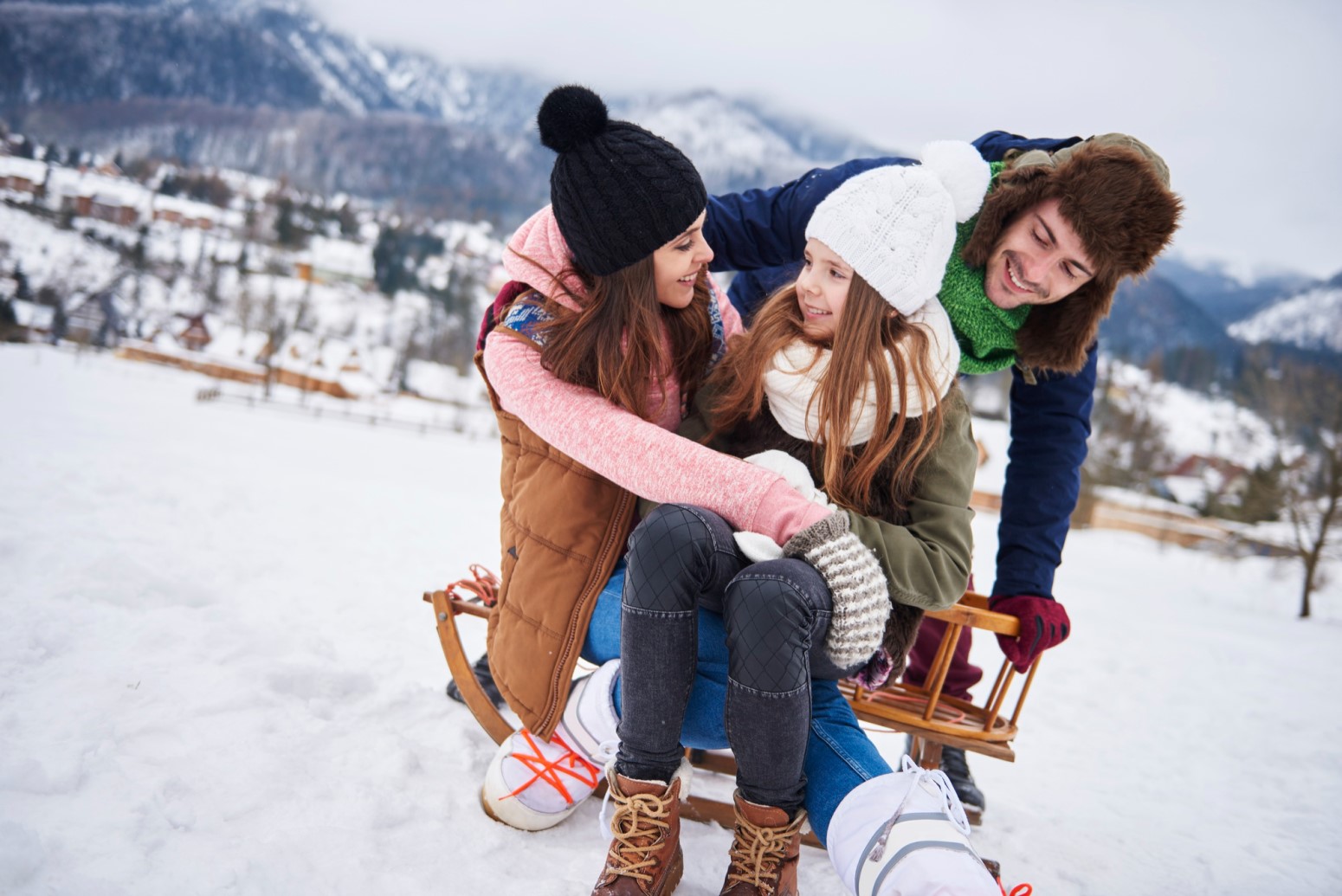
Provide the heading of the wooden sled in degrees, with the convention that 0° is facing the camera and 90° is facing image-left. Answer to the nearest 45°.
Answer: approximately 90°

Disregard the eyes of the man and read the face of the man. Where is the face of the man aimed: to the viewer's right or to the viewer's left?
to the viewer's left

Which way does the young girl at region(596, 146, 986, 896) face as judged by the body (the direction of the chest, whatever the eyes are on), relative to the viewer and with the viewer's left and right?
facing the viewer and to the left of the viewer
